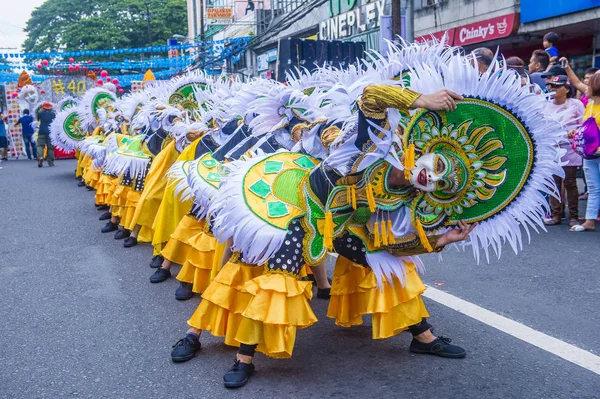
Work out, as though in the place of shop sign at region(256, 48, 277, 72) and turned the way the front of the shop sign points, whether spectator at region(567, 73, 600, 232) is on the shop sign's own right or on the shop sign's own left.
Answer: on the shop sign's own left

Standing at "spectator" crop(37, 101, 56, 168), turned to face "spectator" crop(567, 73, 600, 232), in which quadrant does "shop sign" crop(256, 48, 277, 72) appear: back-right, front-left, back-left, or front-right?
back-left

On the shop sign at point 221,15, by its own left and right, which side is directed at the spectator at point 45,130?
front

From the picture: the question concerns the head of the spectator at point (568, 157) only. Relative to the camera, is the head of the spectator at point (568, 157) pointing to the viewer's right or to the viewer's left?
to the viewer's left

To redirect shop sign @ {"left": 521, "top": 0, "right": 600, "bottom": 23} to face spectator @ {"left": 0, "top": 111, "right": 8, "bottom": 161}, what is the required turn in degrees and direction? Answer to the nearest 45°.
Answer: approximately 45° to its right

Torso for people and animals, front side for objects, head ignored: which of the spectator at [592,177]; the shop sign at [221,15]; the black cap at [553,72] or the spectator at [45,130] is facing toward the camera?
the shop sign

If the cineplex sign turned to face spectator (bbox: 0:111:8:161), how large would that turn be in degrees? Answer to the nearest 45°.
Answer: approximately 45° to its right

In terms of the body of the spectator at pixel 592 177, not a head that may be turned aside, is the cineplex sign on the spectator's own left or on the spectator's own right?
on the spectator's own right

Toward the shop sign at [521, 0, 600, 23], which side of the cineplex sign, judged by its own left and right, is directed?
left
